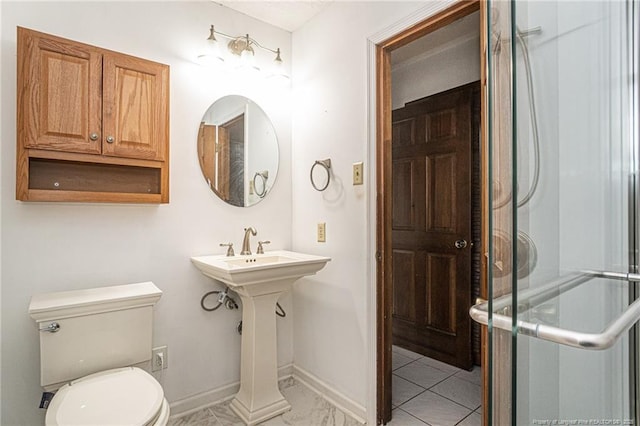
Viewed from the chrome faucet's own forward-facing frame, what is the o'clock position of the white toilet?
The white toilet is roughly at 3 o'clock from the chrome faucet.

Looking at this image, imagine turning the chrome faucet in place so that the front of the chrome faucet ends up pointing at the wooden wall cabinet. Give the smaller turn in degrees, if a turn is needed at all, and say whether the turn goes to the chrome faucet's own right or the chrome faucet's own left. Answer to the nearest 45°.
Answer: approximately 90° to the chrome faucet's own right

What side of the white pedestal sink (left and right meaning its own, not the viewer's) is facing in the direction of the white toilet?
right

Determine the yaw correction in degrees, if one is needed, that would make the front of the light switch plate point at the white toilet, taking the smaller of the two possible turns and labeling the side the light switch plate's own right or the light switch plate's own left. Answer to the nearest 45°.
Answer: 0° — it already faces it

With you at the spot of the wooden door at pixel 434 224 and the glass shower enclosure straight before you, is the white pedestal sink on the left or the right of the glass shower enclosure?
right

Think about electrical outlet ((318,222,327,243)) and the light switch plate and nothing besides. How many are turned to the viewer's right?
0

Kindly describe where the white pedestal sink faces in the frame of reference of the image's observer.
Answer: facing the viewer and to the right of the viewer

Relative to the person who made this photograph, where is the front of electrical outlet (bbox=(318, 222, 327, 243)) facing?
facing the viewer and to the left of the viewer

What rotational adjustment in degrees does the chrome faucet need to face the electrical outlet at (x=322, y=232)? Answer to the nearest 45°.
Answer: approximately 45° to its left

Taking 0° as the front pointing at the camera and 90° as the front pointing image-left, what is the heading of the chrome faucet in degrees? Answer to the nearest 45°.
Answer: approximately 315°

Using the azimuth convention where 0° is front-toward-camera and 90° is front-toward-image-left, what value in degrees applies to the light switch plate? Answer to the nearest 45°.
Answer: approximately 45°

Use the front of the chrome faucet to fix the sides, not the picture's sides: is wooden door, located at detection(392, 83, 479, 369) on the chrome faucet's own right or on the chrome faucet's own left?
on the chrome faucet's own left

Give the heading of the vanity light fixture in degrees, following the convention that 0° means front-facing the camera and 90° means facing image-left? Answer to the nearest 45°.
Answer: approximately 315°
